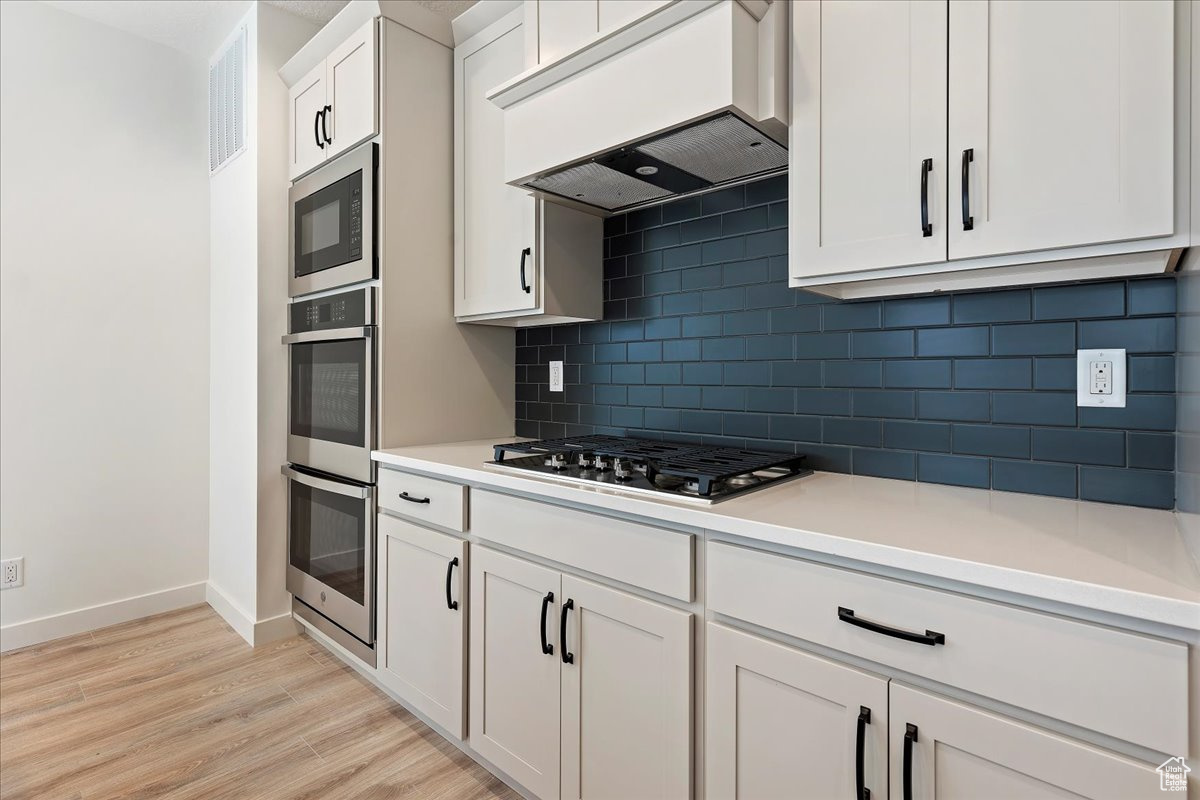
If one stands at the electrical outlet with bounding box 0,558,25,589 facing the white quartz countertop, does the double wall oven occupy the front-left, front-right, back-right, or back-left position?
front-left

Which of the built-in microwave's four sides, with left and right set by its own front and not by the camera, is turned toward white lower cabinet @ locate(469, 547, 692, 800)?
left

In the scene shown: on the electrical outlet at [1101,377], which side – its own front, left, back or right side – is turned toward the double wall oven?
right

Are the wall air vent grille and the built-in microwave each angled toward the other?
no

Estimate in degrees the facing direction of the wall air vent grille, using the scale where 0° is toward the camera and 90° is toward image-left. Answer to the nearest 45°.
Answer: approximately 45°

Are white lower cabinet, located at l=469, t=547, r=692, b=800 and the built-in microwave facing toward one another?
no

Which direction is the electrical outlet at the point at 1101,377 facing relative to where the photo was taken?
toward the camera

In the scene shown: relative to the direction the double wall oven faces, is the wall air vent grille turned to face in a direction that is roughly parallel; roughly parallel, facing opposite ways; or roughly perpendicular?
roughly parallel

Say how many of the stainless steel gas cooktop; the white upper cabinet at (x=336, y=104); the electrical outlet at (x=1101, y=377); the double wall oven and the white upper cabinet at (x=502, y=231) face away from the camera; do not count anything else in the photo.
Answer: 0

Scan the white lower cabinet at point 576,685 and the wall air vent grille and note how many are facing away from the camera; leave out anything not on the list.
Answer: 0

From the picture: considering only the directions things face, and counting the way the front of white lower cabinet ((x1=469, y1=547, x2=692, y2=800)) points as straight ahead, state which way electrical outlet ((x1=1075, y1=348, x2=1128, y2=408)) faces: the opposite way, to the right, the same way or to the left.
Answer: the same way

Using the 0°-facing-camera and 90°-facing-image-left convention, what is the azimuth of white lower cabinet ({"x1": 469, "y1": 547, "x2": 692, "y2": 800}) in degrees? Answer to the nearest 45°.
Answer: approximately 45°

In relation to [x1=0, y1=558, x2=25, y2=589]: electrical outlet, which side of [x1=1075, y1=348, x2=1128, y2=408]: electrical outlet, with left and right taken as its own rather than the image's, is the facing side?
right

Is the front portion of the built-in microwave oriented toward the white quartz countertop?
no

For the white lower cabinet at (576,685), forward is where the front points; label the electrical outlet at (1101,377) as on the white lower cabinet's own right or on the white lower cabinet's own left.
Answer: on the white lower cabinet's own left

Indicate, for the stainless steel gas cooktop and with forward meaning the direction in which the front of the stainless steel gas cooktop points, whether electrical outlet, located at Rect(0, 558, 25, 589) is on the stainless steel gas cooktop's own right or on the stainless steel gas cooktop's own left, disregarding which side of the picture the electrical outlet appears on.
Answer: on the stainless steel gas cooktop's own right

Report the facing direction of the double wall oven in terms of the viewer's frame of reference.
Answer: facing the viewer and to the left of the viewer

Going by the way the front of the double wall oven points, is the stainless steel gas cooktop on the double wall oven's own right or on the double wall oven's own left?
on the double wall oven's own left

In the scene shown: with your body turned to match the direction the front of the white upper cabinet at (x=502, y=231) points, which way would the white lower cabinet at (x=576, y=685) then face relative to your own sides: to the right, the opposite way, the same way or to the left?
the same way

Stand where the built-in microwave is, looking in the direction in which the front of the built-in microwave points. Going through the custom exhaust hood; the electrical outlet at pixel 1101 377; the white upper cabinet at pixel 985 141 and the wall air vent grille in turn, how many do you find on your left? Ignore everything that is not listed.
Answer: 3
